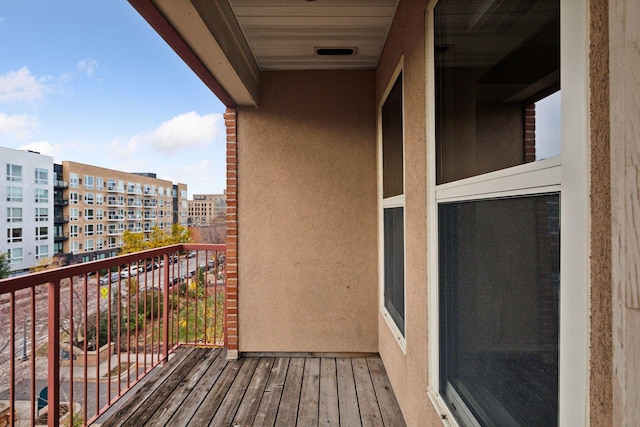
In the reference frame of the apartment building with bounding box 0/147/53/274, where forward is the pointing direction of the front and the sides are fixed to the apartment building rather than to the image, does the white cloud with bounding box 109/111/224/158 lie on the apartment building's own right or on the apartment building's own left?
on the apartment building's own left

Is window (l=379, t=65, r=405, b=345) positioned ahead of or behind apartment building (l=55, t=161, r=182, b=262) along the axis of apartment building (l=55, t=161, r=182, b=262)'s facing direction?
ahead

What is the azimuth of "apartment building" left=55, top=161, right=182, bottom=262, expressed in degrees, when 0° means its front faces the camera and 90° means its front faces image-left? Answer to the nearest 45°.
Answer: approximately 315°

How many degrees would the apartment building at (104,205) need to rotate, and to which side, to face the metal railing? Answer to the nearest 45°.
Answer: approximately 45° to its right

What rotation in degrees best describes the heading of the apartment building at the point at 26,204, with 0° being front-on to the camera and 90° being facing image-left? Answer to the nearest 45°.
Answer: approximately 315°

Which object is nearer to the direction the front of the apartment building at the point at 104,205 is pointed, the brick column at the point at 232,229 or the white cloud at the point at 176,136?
the brick column

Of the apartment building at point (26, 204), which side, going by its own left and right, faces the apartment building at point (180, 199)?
left

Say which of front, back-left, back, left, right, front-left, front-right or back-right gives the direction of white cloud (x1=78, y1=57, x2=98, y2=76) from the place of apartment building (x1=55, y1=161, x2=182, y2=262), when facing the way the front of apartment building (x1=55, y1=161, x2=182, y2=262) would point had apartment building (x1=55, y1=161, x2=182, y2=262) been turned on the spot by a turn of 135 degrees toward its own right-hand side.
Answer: right

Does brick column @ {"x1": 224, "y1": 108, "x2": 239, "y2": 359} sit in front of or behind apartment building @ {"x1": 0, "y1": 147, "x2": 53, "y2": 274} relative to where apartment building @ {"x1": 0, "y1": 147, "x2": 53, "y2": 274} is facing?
in front
